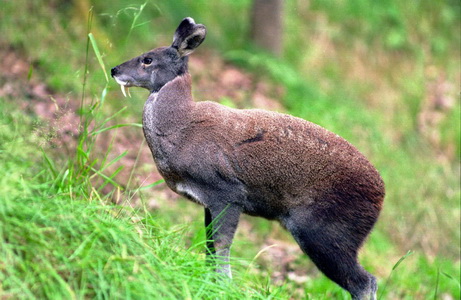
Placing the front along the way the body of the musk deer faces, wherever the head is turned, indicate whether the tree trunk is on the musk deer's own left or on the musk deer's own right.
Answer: on the musk deer's own right

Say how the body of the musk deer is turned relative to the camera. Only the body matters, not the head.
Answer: to the viewer's left
